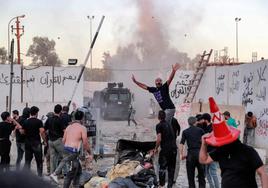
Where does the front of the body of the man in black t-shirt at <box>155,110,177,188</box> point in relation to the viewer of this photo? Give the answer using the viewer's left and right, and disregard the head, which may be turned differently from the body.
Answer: facing away from the viewer and to the left of the viewer

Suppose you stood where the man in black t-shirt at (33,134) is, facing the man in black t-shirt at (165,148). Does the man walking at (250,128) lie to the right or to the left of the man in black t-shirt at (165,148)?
left

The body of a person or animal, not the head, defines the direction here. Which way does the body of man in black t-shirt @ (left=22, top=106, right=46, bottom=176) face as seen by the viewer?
away from the camera

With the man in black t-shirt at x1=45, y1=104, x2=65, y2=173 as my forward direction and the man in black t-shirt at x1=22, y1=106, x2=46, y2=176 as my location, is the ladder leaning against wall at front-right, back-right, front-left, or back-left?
front-left

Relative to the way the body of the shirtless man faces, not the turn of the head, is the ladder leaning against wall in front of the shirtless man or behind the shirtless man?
in front

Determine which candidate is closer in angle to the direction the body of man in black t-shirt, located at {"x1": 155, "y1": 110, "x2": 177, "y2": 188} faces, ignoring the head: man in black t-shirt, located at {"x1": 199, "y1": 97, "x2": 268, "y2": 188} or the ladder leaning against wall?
the ladder leaning against wall

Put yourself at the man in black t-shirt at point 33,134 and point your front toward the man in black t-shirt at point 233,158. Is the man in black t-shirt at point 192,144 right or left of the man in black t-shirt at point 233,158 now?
left

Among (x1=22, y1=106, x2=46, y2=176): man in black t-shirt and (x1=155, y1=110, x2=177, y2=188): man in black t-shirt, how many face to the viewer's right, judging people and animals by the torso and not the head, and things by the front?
0

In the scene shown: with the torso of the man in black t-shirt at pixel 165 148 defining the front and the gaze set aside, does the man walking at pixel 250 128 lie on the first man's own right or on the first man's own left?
on the first man's own right

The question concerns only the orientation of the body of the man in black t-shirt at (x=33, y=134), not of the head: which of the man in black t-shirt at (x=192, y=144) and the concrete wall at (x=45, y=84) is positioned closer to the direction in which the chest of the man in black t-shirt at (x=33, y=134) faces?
the concrete wall
